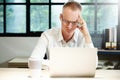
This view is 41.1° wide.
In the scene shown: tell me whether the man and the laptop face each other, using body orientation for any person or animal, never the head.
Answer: yes

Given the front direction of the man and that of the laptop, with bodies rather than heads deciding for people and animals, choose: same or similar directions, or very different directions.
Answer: very different directions

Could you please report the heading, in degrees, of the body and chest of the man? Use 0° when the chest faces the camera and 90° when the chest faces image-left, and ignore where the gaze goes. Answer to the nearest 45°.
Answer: approximately 0°

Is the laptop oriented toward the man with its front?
yes

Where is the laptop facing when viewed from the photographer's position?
facing away from the viewer

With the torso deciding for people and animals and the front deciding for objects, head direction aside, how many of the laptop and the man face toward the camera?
1
